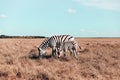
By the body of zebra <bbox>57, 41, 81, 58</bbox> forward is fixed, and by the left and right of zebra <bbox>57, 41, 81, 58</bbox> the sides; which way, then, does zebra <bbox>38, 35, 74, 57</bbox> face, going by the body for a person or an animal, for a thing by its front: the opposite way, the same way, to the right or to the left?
the same way

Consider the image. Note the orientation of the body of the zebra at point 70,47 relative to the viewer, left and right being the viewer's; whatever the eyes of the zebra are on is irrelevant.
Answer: facing to the left of the viewer

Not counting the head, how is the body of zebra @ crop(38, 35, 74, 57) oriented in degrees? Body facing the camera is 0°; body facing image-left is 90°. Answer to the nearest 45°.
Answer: approximately 90°

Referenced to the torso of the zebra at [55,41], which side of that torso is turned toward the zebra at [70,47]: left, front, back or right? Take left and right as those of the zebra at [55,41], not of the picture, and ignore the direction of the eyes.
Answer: left
